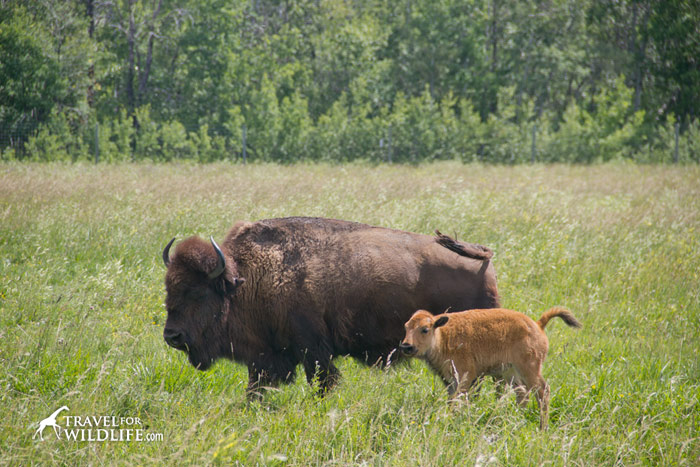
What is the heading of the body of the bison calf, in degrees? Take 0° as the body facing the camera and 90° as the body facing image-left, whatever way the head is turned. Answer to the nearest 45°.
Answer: approximately 90°

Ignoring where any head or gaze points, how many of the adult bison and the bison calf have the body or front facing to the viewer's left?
2

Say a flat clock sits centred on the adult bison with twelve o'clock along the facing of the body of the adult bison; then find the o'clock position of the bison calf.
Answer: The bison calf is roughly at 7 o'clock from the adult bison.

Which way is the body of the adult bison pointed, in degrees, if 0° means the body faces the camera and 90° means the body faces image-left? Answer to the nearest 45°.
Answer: approximately 90°

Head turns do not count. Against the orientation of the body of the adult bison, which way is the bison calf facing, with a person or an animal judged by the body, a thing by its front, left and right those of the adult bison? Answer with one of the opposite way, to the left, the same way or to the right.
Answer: the same way
